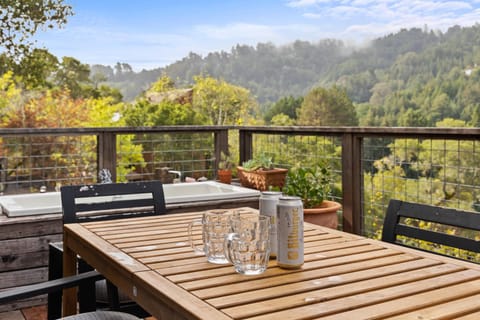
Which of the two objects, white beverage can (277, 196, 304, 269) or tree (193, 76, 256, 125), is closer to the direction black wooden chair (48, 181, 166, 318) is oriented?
the white beverage can

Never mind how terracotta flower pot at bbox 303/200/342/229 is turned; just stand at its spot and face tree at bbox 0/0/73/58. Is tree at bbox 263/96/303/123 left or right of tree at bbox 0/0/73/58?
right

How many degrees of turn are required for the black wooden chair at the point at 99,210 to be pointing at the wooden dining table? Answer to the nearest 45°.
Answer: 0° — it already faces it
